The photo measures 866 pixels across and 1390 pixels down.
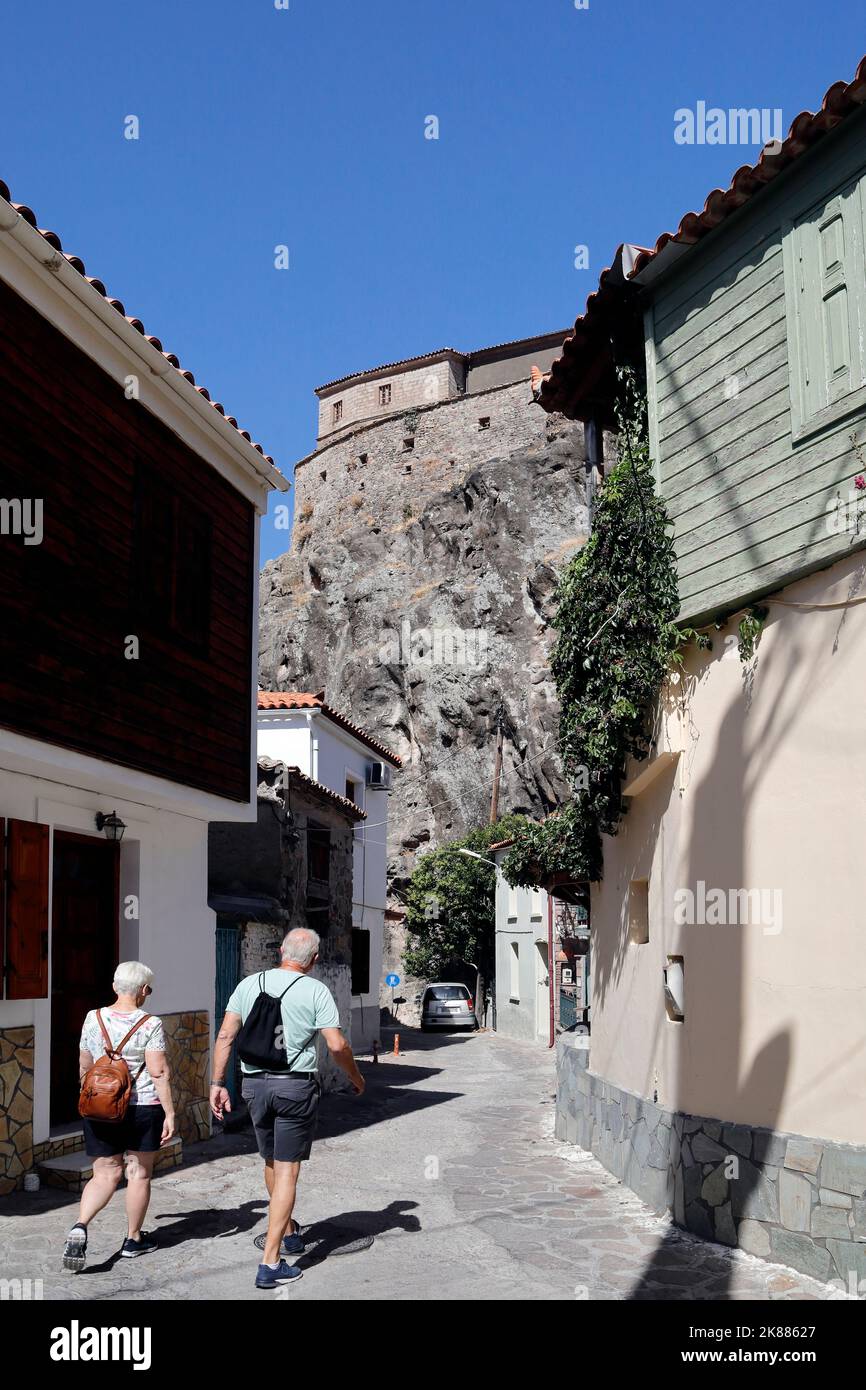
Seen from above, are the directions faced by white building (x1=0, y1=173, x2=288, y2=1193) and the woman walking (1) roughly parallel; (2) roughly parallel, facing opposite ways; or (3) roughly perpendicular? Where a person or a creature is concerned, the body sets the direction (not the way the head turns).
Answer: roughly perpendicular

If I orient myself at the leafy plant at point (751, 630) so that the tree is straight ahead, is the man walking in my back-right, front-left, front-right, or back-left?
back-left

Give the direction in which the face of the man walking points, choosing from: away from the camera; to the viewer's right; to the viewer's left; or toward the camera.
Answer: away from the camera

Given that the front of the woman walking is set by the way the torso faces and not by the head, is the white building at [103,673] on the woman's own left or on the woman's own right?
on the woman's own left

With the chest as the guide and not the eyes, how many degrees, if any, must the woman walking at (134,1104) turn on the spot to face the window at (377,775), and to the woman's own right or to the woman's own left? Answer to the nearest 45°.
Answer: approximately 45° to the woman's own left

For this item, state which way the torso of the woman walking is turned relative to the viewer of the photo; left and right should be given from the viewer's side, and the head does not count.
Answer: facing away from the viewer and to the right of the viewer

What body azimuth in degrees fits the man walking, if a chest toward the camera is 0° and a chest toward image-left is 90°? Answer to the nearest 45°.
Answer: approximately 225°

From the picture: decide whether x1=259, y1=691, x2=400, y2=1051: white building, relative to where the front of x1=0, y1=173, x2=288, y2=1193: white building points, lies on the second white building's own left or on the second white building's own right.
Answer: on the second white building's own left

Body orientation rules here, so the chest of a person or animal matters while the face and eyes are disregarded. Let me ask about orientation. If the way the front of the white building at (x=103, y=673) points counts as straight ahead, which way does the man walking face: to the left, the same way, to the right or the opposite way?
to the left
